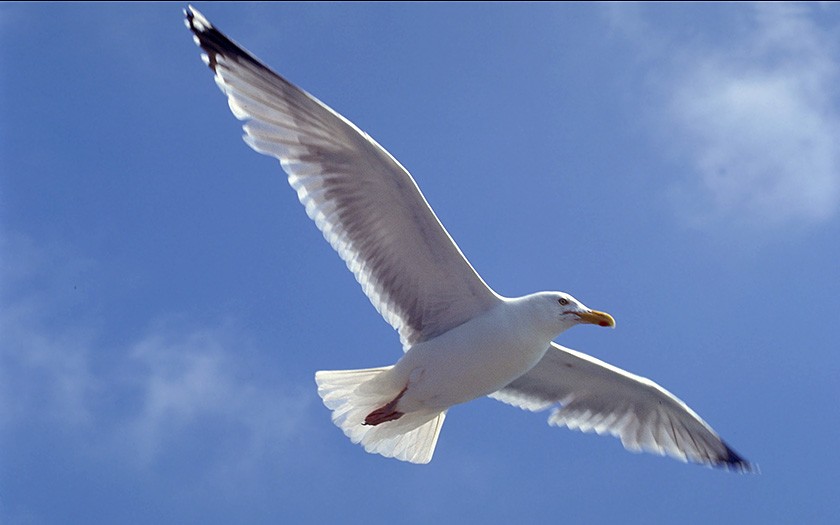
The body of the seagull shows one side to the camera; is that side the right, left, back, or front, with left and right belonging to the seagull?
right
